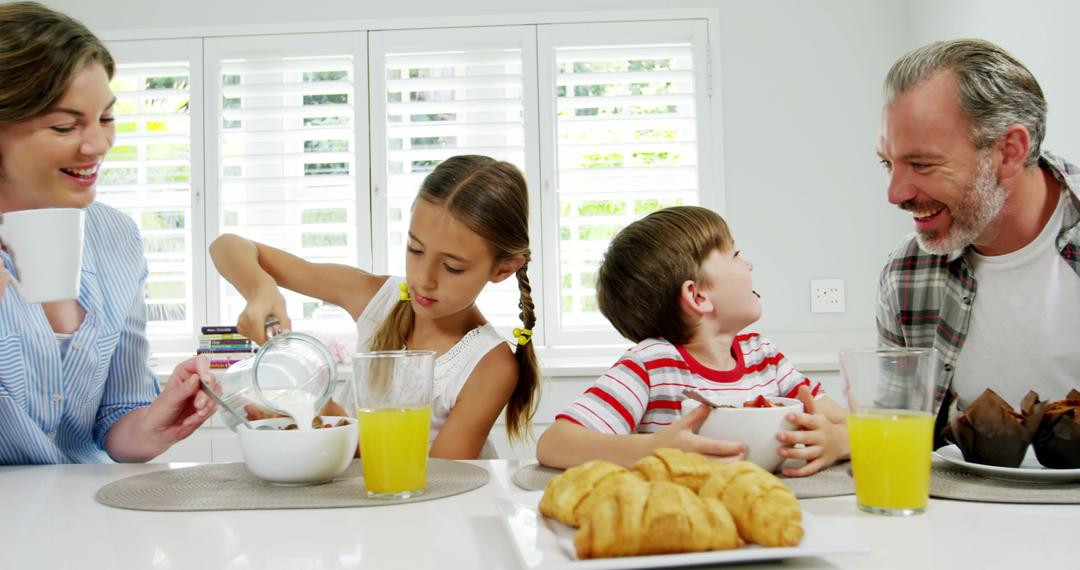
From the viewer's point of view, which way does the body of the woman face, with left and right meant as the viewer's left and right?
facing the viewer and to the right of the viewer

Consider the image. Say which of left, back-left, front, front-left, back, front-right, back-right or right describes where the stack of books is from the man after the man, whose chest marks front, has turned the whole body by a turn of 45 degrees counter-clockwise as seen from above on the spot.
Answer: right

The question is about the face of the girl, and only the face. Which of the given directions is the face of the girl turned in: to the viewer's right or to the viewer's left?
to the viewer's left

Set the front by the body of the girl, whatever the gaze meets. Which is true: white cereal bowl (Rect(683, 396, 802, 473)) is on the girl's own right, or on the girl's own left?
on the girl's own left

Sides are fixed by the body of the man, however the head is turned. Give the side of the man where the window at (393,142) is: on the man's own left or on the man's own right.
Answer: on the man's own right

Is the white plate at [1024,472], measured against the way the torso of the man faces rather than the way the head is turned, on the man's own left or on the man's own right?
on the man's own left

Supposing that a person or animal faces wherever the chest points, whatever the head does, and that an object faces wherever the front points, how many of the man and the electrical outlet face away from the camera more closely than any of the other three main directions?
0

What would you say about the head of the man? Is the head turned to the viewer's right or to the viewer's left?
to the viewer's left

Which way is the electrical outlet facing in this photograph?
toward the camera

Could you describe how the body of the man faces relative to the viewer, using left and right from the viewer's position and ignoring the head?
facing the viewer and to the left of the viewer

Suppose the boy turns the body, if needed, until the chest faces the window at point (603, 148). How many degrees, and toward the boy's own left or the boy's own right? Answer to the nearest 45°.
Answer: approximately 135° to the boy's own left

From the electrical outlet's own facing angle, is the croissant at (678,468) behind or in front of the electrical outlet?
in front

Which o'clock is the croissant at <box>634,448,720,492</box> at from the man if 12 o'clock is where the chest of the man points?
The croissant is roughly at 11 o'clock from the man.

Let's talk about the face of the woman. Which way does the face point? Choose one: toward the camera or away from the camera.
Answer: toward the camera

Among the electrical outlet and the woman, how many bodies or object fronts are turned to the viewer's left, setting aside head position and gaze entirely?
0

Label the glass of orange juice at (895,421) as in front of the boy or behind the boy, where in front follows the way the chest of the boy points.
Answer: in front

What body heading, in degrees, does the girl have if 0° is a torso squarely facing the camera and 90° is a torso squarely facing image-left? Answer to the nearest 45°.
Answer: approximately 45°

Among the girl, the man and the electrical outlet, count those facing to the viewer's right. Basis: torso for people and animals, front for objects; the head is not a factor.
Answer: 0
